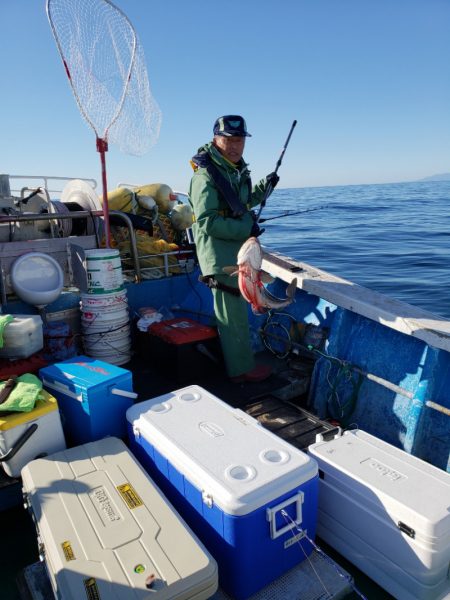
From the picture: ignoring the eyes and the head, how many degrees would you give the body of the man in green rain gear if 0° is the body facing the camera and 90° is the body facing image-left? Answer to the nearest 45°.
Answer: approximately 315°

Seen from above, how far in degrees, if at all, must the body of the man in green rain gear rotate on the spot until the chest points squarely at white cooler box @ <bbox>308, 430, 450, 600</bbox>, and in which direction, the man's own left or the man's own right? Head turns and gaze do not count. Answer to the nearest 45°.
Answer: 0° — they already face it

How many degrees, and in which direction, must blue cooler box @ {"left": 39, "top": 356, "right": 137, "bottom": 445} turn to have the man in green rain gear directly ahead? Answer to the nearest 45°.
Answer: approximately 180°

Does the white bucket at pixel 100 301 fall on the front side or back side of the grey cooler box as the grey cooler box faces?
on the back side

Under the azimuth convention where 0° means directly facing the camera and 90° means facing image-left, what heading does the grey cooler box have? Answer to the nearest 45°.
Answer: approximately 45°

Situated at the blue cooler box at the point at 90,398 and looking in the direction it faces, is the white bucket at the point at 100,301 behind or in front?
behind

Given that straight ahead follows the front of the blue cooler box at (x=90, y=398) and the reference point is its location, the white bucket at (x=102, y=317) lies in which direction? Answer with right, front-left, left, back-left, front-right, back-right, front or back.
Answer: back-right

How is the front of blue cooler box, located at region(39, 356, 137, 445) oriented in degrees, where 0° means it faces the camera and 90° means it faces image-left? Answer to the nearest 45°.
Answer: approximately 45°

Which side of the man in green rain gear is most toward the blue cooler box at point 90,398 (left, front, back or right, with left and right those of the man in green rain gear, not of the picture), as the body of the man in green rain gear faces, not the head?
right

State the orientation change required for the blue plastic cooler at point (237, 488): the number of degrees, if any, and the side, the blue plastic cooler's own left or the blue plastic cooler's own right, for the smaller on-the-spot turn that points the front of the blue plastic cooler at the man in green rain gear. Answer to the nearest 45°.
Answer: approximately 135° to the blue plastic cooler's own right
